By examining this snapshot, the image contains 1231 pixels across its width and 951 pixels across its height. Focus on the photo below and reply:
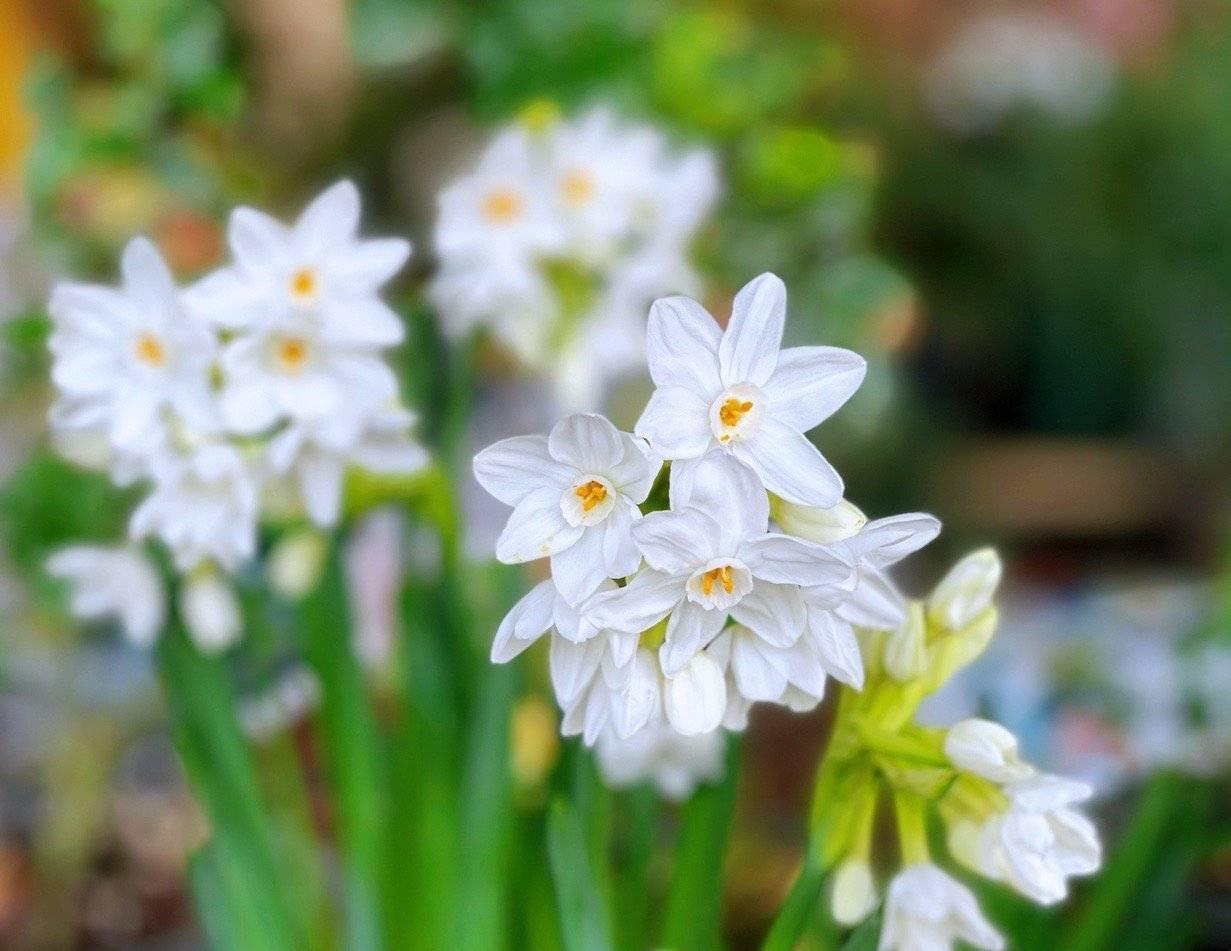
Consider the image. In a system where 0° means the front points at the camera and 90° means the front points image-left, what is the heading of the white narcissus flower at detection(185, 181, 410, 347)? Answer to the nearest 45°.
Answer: approximately 0°

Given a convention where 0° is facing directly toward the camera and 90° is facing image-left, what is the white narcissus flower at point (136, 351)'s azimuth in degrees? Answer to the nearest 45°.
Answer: approximately 0°

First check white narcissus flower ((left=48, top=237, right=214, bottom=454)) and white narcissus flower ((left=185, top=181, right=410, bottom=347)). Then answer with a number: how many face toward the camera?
2
